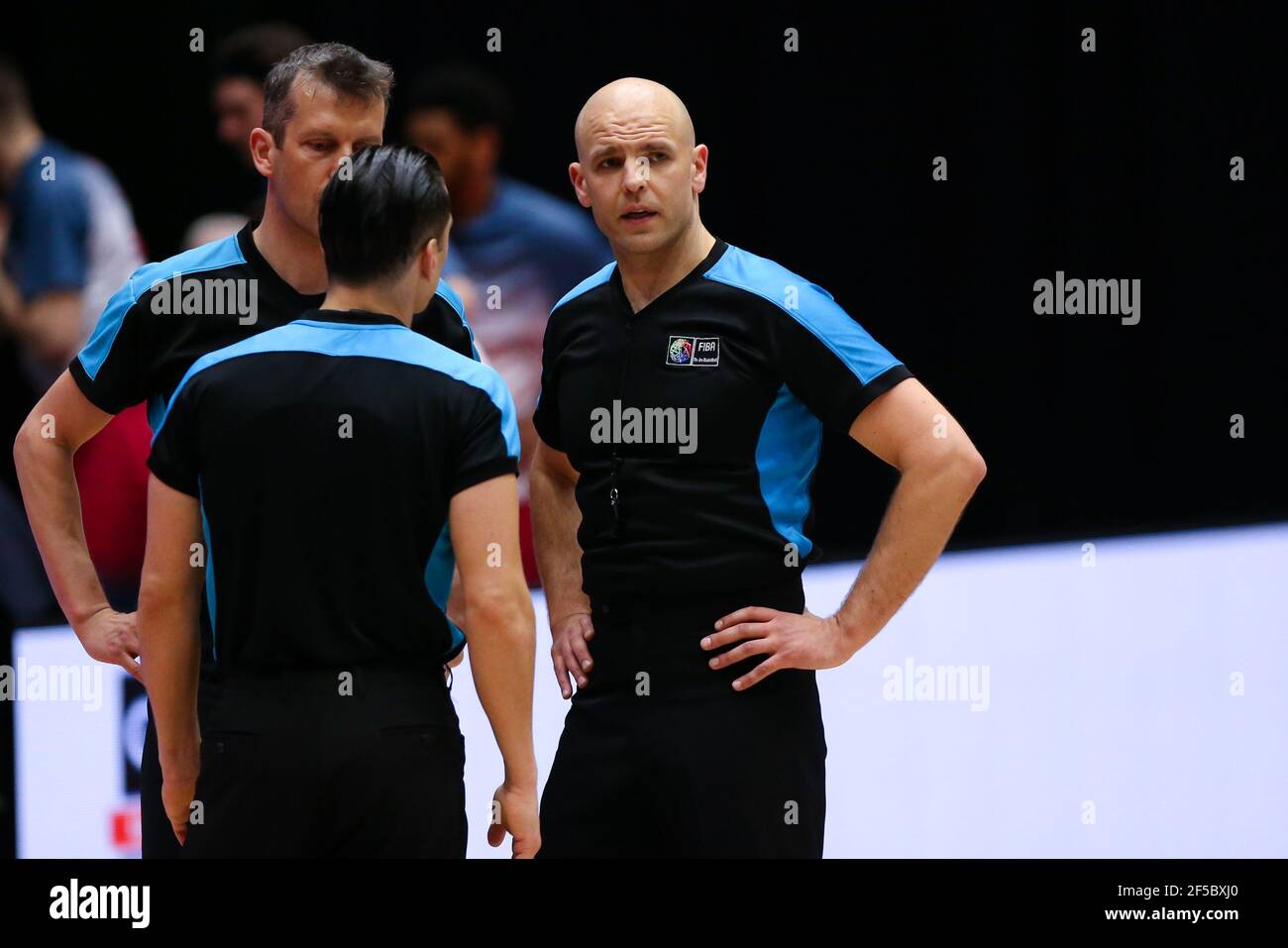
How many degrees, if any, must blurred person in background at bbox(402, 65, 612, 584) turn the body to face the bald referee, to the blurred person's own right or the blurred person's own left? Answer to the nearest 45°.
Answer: approximately 45° to the blurred person's own left

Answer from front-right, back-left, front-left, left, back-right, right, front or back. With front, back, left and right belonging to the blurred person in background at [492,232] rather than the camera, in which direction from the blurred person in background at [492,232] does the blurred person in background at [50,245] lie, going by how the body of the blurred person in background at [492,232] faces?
front-right

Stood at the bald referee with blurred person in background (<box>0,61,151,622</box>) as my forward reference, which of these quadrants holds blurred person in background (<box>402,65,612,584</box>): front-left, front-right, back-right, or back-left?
front-right

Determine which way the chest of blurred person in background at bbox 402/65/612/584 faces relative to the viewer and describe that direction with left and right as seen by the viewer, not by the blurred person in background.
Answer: facing the viewer and to the left of the viewer

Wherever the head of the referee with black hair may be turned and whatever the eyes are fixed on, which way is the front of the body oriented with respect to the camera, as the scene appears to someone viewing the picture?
away from the camera

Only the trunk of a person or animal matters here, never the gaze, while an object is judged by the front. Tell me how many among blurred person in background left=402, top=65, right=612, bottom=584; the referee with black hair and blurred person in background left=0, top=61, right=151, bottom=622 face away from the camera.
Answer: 1

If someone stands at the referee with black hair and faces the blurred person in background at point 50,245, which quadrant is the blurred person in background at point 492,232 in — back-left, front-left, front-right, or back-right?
front-right

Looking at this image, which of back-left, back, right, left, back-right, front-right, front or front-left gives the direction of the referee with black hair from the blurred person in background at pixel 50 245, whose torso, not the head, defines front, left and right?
left

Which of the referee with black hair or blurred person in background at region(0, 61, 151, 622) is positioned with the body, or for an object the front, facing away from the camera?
the referee with black hair

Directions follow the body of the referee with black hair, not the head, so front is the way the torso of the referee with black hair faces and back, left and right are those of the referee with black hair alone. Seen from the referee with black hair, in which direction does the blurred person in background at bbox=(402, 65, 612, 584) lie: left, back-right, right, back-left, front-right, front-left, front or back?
front

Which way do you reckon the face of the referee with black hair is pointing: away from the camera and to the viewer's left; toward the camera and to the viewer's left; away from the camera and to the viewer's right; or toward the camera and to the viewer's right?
away from the camera and to the viewer's right
